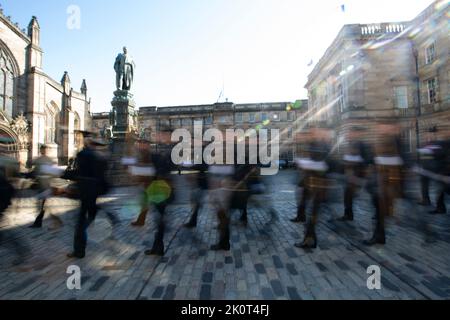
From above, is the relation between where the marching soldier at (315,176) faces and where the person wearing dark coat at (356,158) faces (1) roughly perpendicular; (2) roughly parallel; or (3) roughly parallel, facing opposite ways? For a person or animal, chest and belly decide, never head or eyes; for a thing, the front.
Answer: roughly parallel

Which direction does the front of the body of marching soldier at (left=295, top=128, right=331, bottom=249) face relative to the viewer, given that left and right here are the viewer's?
facing to the left of the viewer

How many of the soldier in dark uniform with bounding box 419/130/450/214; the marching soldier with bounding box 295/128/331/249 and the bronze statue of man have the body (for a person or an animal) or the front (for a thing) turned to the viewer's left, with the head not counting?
2

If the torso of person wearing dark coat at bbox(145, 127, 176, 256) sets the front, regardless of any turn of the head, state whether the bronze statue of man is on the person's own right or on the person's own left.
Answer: on the person's own right

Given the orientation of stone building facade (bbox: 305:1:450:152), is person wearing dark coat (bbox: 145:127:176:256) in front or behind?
in front

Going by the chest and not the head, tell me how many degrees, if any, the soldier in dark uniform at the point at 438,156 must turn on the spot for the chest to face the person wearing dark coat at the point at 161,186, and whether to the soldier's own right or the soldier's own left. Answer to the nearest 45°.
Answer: approximately 45° to the soldier's own left

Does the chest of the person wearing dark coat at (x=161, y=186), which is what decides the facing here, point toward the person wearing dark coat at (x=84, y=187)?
yes

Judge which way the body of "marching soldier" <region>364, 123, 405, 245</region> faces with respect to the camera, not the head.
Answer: to the viewer's left

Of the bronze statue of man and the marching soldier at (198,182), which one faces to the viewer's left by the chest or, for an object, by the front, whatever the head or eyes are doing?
the marching soldier

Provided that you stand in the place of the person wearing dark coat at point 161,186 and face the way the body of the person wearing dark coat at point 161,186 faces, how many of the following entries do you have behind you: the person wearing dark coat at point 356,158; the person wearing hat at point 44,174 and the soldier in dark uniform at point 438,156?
2

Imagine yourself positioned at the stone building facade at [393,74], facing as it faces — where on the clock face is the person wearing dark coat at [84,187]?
The person wearing dark coat is roughly at 11 o'clock from the stone building facade.

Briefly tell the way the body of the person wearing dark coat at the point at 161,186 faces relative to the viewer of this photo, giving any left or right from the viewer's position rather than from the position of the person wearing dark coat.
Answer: facing to the left of the viewer

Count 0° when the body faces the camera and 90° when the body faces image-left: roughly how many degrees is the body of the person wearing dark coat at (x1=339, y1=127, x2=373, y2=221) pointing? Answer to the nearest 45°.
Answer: approximately 90°
